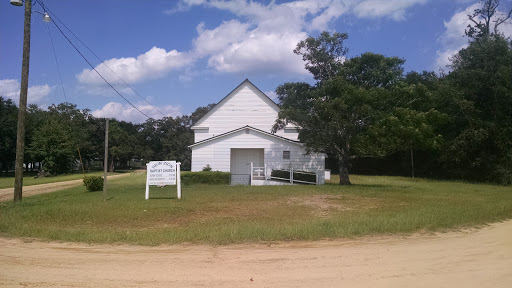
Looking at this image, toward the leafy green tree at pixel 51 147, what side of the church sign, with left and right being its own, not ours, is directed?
back

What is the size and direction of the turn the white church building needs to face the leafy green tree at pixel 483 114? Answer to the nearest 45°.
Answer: approximately 90° to its left

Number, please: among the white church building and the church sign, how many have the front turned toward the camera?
2

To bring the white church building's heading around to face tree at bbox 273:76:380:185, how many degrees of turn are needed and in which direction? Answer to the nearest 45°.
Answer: approximately 45° to its left

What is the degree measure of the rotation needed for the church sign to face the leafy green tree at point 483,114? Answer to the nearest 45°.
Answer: approximately 90° to its left

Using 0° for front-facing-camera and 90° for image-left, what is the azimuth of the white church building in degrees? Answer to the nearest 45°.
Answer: approximately 0°

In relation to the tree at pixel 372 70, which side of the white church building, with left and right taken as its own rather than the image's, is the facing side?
left
